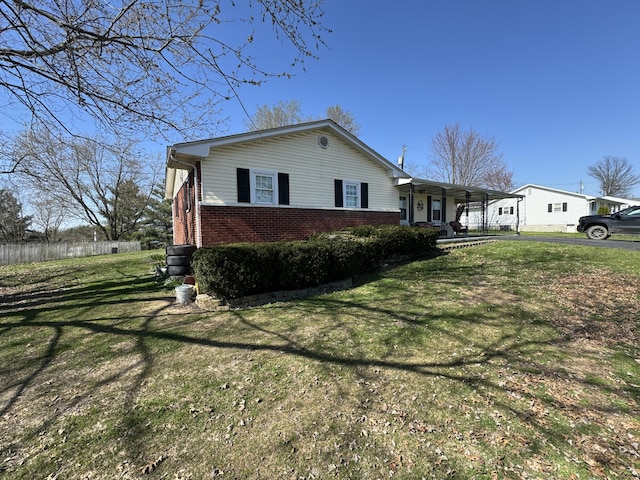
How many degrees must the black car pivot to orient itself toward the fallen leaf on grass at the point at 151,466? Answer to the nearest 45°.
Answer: approximately 90° to its left

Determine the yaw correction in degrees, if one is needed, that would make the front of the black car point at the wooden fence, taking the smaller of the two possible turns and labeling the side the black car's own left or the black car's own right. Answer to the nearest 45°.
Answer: approximately 45° to the black car's own left

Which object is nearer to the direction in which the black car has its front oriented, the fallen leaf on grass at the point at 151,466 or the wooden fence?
the wooden fence

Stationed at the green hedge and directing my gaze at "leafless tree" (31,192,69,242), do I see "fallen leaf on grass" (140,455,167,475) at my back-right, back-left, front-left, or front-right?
back-left

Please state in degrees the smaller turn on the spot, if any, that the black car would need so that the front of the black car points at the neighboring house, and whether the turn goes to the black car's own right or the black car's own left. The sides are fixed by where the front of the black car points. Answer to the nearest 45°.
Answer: approximately 90° to the black car's own right

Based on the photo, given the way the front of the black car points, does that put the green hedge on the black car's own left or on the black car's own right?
on the black car's own left

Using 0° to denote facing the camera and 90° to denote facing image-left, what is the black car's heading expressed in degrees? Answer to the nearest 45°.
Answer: approximately 90°

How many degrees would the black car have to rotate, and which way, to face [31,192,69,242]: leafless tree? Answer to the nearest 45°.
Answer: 0° — it already faces it

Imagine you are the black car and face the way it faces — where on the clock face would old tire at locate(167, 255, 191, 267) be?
The old tire is roughly at 10 o'clock from the black car.

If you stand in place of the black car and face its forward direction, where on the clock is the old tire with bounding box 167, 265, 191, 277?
The old tire is roughly at 10 o'clock from the black car.

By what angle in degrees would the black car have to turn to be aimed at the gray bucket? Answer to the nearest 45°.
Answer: approximately 90° to its left
